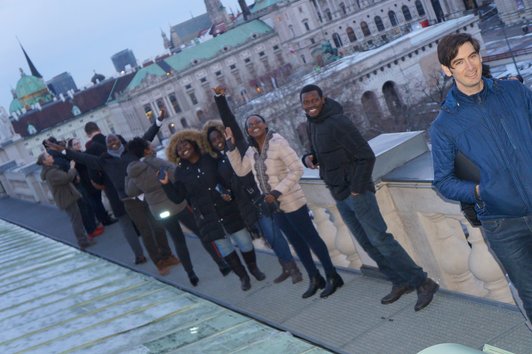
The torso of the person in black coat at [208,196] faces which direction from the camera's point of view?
toward the camera

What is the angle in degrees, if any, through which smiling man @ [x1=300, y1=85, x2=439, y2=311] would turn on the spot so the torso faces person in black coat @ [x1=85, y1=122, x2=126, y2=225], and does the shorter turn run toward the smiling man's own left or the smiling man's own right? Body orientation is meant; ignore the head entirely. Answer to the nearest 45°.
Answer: approximately 90° to the smiling man's own right

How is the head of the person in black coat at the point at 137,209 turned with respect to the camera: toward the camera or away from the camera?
toward the camera

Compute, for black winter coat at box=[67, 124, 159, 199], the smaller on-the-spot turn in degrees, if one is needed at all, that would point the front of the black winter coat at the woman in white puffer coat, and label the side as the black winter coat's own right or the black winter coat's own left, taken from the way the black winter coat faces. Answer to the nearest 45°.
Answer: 0° — it already faces them

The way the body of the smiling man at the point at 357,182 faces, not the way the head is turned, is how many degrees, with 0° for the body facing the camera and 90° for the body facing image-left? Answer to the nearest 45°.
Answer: approximately 45°

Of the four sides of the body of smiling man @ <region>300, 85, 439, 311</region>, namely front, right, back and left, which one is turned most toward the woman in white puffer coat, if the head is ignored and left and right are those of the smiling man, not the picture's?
right

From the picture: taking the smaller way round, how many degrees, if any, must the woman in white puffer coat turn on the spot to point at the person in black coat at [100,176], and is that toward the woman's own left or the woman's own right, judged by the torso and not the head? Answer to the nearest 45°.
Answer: approximately 90° to the woman's own right

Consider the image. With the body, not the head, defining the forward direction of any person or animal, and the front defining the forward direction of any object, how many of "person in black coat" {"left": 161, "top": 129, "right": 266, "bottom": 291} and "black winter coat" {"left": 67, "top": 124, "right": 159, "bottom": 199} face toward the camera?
2
